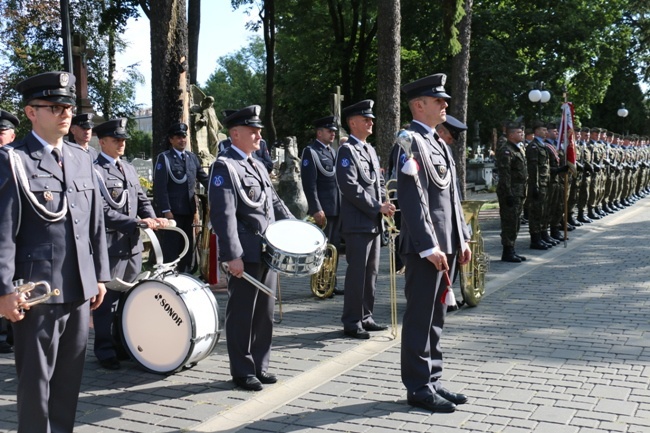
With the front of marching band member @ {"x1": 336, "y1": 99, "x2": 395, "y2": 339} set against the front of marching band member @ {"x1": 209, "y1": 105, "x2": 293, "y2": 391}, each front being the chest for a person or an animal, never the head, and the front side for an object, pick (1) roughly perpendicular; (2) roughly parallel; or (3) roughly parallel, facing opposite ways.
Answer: roughly parallel

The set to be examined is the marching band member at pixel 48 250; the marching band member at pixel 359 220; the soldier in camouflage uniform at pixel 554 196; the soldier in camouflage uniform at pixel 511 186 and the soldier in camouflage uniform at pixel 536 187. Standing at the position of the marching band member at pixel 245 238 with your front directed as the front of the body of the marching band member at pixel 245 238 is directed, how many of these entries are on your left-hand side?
4

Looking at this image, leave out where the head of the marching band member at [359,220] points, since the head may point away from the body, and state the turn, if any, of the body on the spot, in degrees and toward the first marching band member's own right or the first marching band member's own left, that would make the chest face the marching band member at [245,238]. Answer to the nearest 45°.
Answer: approximately 90° to the first marching band member's own right

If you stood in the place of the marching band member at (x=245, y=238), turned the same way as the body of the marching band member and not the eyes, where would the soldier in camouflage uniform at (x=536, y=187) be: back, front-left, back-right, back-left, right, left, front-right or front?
left

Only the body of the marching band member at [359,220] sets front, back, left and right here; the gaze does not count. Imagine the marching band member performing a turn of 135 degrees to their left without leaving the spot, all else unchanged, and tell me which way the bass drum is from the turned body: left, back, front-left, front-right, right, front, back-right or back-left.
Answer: back-left

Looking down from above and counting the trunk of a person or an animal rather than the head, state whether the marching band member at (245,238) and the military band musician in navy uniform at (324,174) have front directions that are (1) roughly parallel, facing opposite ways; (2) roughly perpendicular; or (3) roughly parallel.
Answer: roughly parallel

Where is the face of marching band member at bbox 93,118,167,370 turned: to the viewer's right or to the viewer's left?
to the viewer's right

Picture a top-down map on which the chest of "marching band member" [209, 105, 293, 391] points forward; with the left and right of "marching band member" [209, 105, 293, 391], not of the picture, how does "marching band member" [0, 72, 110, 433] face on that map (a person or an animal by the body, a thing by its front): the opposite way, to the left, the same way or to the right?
the same way

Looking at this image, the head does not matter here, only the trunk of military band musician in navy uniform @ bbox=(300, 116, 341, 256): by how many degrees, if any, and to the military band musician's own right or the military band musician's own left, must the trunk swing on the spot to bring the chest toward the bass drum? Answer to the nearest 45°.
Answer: approximately 45° to the military band musician's own right

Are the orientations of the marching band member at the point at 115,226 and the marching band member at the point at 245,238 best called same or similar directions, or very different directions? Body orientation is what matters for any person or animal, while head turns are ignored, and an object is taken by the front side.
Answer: same or similar directions

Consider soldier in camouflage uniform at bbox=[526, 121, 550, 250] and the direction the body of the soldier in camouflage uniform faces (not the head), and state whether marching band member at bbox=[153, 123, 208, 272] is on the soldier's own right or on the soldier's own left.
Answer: on the soldier's own right

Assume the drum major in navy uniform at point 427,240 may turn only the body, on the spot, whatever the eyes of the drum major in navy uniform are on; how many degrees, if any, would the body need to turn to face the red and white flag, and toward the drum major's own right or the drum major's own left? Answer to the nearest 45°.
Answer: approximately 90° to the drum major's own left

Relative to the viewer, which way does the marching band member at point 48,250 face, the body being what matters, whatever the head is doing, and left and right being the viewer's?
facing the viewer and to the right of the viewer

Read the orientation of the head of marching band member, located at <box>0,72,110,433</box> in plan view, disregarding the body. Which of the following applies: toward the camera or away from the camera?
toward the camera

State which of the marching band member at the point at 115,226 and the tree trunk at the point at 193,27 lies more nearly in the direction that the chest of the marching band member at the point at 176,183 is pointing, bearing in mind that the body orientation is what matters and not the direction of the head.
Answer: the marching band member
